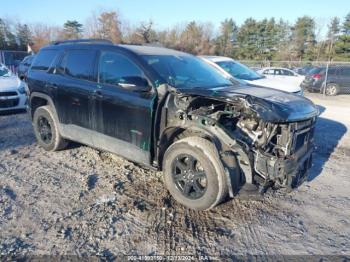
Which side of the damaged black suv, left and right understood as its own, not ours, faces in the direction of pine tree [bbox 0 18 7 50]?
back

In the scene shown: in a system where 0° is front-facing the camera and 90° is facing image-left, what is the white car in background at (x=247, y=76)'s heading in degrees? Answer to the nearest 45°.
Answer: approximately 315°

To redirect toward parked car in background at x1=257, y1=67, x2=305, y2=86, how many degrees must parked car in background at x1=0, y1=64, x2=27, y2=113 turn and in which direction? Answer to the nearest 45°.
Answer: approximately 45° to its left

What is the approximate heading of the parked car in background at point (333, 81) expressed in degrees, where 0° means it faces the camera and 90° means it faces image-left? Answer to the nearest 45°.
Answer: approximately 225°

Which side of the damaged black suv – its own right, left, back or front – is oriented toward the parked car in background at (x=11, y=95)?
back

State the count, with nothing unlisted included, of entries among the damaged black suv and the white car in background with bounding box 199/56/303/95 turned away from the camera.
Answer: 0

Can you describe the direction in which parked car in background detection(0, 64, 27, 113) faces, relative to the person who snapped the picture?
facing the viewer and to the right of the viewer

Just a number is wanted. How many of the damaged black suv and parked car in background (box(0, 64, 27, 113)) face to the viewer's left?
0

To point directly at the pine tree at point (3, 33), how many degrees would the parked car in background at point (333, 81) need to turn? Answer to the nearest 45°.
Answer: approximately 135° to its left

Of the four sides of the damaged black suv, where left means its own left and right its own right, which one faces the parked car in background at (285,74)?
left
